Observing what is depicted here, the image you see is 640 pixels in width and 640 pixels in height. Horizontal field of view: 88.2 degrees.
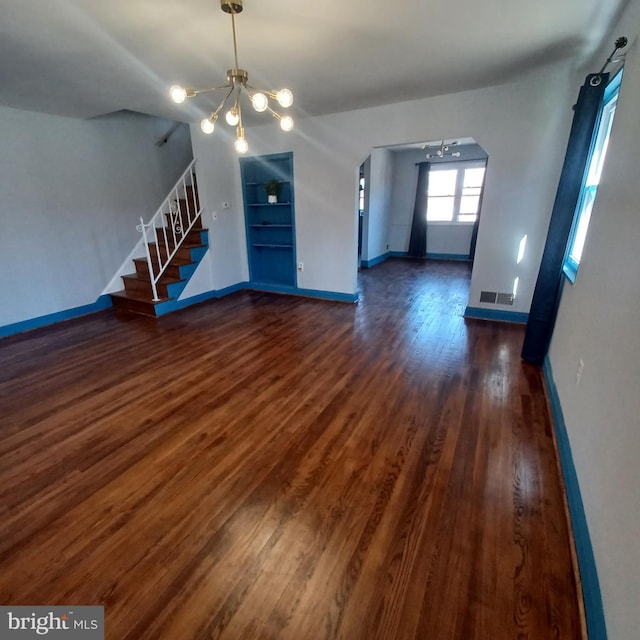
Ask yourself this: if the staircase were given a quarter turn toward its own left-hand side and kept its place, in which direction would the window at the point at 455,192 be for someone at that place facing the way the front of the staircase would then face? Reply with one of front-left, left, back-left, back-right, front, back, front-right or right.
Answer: front-left

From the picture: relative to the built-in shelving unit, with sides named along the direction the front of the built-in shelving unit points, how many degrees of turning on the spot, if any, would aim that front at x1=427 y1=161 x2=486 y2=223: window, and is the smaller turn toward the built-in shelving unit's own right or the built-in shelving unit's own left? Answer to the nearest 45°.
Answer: approximately 135° to the built-in shelving unit's own left

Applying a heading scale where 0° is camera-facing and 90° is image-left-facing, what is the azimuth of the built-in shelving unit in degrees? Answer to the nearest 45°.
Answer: approximately 0°

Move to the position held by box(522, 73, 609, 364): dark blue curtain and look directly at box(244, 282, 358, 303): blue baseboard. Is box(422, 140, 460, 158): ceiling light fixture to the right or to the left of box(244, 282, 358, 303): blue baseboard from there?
right

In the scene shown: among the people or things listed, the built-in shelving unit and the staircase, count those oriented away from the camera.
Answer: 0

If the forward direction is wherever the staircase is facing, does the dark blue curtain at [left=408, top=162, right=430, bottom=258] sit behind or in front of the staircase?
behind

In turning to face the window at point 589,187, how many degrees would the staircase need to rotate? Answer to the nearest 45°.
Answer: approximately 90° to its left

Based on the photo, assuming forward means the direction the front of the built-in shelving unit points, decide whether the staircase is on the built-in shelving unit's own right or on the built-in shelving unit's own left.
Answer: on the built-in shelving unit's own right

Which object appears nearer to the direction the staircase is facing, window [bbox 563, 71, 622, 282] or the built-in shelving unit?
the window

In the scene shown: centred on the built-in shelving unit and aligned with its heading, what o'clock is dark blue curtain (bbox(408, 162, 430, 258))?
The dark blue curtain is roughly at 8 o'clock from the built-in shelving unit.
